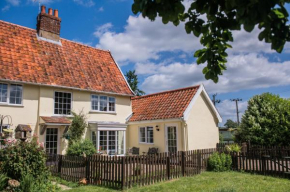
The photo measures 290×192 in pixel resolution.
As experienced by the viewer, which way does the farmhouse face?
facing the viewer and to the right of the viewer

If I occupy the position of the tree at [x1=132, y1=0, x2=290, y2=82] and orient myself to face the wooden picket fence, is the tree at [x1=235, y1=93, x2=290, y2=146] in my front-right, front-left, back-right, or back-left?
front-right

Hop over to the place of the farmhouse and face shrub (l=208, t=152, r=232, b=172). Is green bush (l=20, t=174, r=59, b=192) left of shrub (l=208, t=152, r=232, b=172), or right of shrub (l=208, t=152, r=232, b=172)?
right

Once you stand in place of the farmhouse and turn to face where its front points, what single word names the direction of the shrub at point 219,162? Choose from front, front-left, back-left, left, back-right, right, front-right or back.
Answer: front

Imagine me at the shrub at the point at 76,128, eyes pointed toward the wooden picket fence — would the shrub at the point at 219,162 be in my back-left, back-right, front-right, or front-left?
front-left

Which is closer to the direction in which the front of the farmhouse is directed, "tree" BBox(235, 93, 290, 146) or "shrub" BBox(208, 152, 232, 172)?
the shrub

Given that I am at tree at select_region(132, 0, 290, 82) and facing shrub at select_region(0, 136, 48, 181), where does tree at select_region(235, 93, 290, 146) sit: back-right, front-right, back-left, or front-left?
front-right

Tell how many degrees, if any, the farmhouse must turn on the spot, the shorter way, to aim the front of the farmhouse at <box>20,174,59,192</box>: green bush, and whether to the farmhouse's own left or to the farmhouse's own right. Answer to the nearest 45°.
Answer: approximately 45° to the farmhouse's own right
